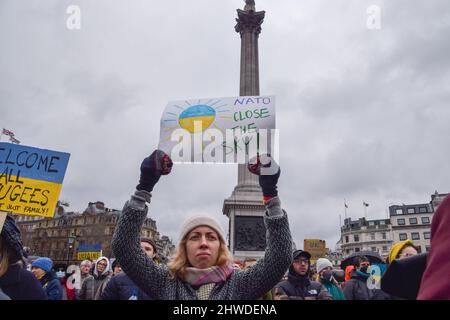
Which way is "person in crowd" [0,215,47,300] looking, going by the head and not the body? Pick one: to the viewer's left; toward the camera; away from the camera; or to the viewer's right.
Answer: away from the camera

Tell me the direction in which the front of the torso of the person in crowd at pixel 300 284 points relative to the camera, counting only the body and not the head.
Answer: toward the camera

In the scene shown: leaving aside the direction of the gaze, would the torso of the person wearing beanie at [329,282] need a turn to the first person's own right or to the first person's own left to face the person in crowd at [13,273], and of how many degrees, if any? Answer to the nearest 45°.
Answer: approximately 90° to the first person's own right

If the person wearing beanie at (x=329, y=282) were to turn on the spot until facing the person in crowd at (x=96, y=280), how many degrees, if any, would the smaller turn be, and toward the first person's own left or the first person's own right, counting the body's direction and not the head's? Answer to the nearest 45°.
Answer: approximately 135° to the first person's own right

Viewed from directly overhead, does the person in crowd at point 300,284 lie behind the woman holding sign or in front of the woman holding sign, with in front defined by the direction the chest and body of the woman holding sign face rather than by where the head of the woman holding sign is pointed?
behind

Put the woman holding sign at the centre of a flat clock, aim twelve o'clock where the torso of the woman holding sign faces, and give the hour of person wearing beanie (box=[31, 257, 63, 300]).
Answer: The person wearing beanie is roughly at 5 o'clock from the woman holding sign.

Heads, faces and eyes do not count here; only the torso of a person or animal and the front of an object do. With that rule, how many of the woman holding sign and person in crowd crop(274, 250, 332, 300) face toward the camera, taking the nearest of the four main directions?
2

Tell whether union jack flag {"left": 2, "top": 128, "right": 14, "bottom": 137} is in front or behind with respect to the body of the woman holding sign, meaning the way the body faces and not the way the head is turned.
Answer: behind

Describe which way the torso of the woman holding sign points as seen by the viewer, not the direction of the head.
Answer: toward the camera

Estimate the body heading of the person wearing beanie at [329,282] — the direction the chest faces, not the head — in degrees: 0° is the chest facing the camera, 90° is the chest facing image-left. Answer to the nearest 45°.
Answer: approximately 315°
